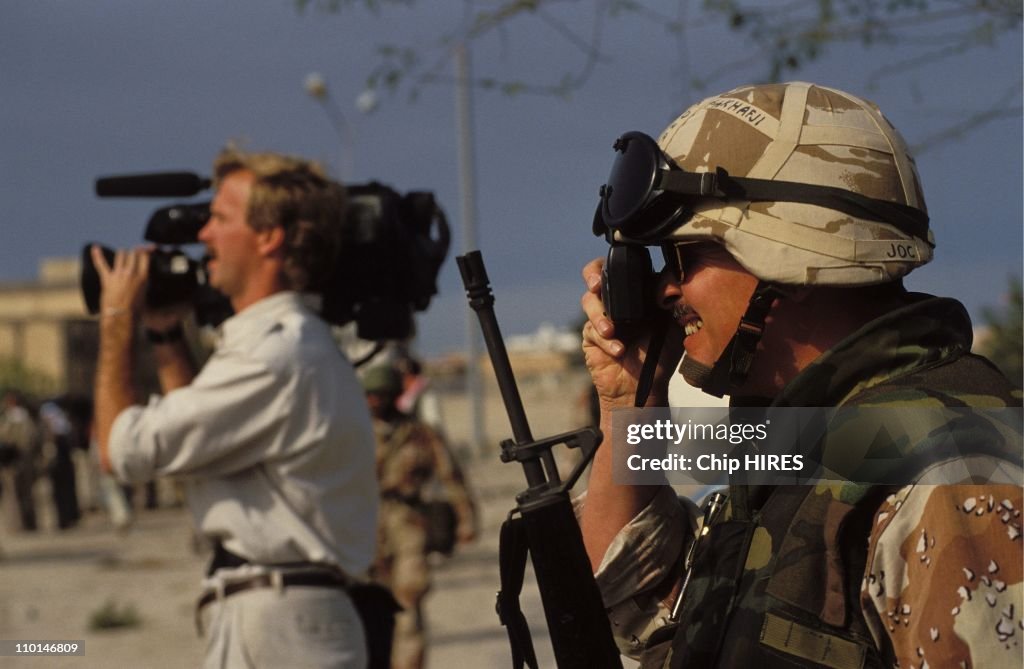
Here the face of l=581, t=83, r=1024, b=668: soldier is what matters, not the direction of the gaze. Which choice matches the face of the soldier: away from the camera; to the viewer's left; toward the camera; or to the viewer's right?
to the viewer's left

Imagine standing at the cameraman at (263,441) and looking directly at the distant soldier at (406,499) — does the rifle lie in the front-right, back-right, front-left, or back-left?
back-right

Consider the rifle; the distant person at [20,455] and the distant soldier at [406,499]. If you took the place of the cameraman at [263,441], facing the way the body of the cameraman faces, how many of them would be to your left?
1

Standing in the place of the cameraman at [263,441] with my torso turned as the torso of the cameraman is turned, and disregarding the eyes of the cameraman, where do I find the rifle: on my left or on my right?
on my left

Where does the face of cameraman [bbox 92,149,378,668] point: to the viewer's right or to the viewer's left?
to the viewer's left

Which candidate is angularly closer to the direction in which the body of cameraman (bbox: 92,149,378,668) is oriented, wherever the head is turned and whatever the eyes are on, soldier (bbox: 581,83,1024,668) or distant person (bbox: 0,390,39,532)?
the distant person

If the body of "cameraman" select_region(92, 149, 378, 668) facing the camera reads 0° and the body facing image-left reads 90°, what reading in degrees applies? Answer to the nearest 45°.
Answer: approximately 90°
